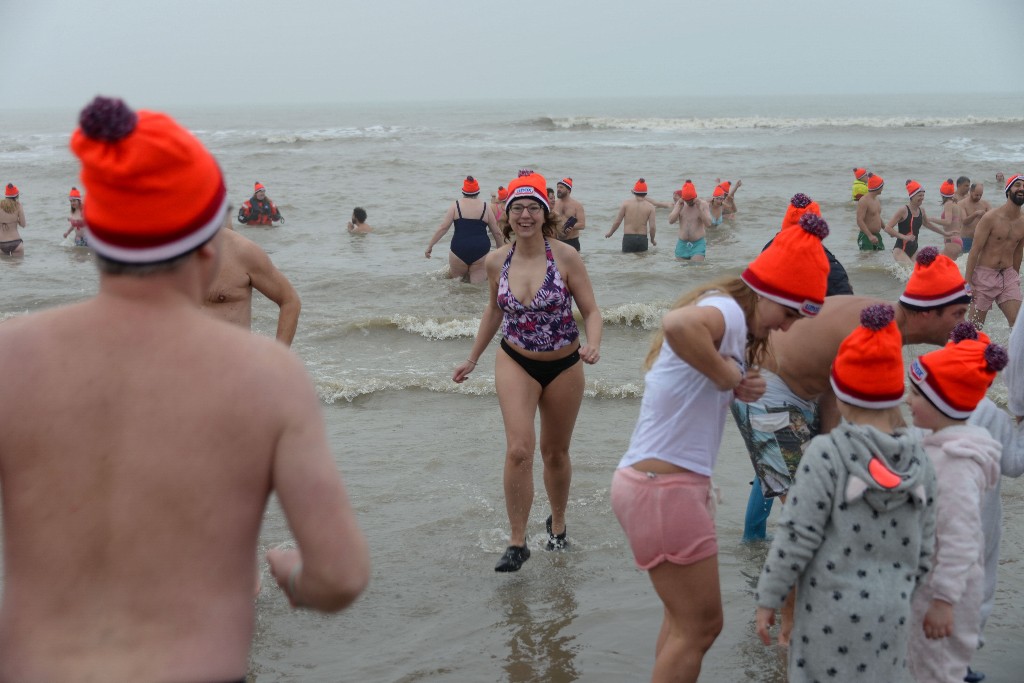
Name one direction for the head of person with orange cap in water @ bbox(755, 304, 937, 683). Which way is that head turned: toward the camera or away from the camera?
away from the camera

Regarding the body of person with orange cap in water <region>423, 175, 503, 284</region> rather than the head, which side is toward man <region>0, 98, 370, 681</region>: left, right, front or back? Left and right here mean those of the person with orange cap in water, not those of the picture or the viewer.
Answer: back

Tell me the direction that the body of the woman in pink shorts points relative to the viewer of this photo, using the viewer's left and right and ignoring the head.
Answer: facing to the right of the viewer

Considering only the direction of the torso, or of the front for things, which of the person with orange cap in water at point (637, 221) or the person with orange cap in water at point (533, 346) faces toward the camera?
the person with orange cap in water at point (533, 346)

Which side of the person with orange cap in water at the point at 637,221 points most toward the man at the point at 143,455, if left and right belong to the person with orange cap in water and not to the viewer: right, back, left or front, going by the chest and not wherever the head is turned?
back

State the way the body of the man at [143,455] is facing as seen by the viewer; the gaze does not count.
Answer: away from the camera

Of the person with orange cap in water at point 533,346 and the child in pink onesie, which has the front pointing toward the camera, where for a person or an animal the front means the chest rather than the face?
the person with orange cap in water

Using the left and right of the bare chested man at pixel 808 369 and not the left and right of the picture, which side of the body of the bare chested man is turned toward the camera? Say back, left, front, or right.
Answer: right

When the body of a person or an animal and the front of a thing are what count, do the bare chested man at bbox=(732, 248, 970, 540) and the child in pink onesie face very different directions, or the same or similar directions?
very different directions

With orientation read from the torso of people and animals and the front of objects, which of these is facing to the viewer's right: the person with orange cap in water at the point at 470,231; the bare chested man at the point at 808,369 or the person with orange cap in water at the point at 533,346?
the bare chested man

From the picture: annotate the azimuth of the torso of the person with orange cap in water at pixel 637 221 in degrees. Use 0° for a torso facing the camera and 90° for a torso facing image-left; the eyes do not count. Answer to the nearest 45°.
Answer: approximately 180°

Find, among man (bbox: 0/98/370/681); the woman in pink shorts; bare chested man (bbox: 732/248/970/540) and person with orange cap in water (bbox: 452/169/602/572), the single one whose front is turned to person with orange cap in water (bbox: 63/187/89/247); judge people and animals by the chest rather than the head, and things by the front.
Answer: the man

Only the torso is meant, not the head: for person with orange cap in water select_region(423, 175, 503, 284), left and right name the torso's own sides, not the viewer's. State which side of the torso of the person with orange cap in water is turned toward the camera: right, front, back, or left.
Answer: back
